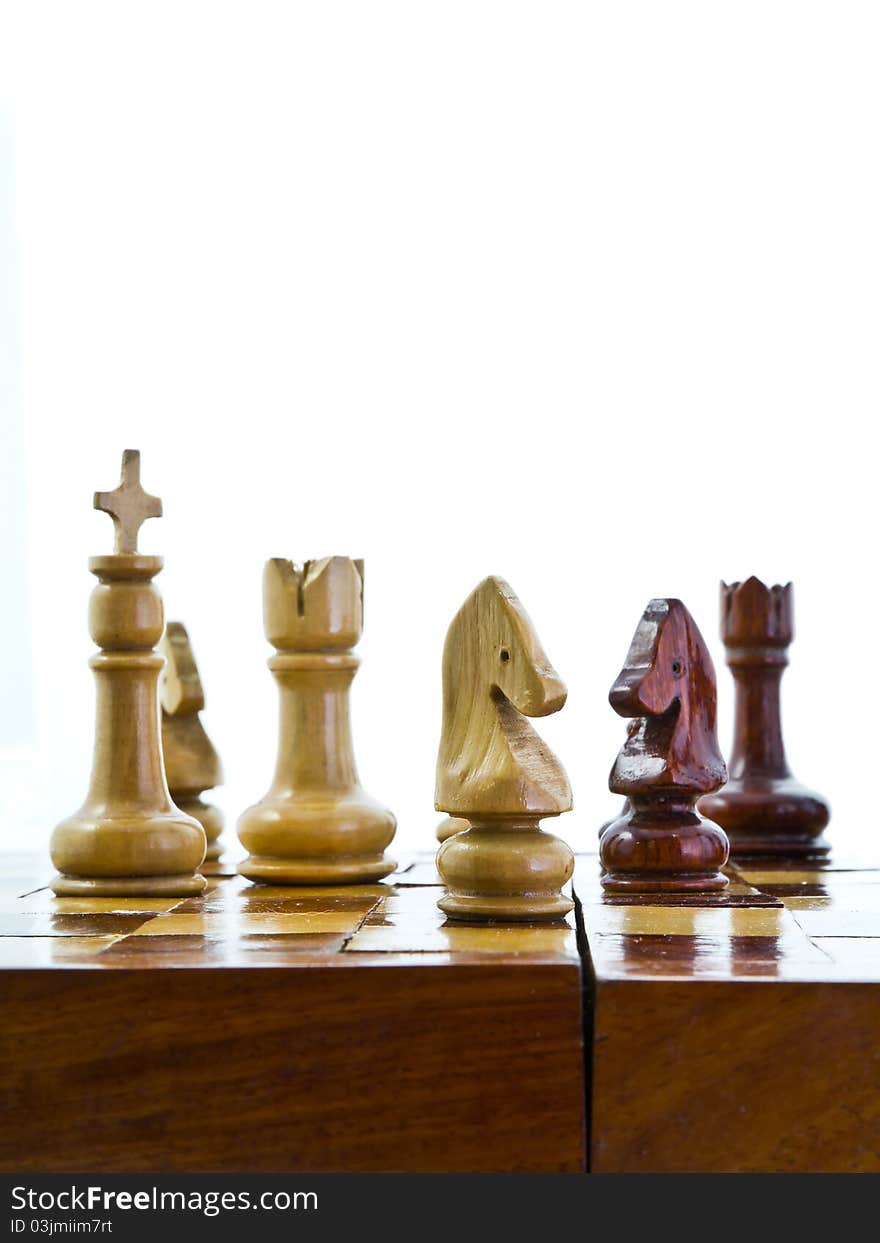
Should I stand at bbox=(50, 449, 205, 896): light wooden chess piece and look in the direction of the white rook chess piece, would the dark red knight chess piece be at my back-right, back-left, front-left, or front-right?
front-right

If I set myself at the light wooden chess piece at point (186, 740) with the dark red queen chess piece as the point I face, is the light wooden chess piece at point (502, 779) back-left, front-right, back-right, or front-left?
front-right

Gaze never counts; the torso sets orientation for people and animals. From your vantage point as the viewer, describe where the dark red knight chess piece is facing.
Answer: facing the viewer and to the left of the viewer

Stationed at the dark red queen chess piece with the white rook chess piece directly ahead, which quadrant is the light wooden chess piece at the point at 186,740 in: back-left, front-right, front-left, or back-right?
front-right
